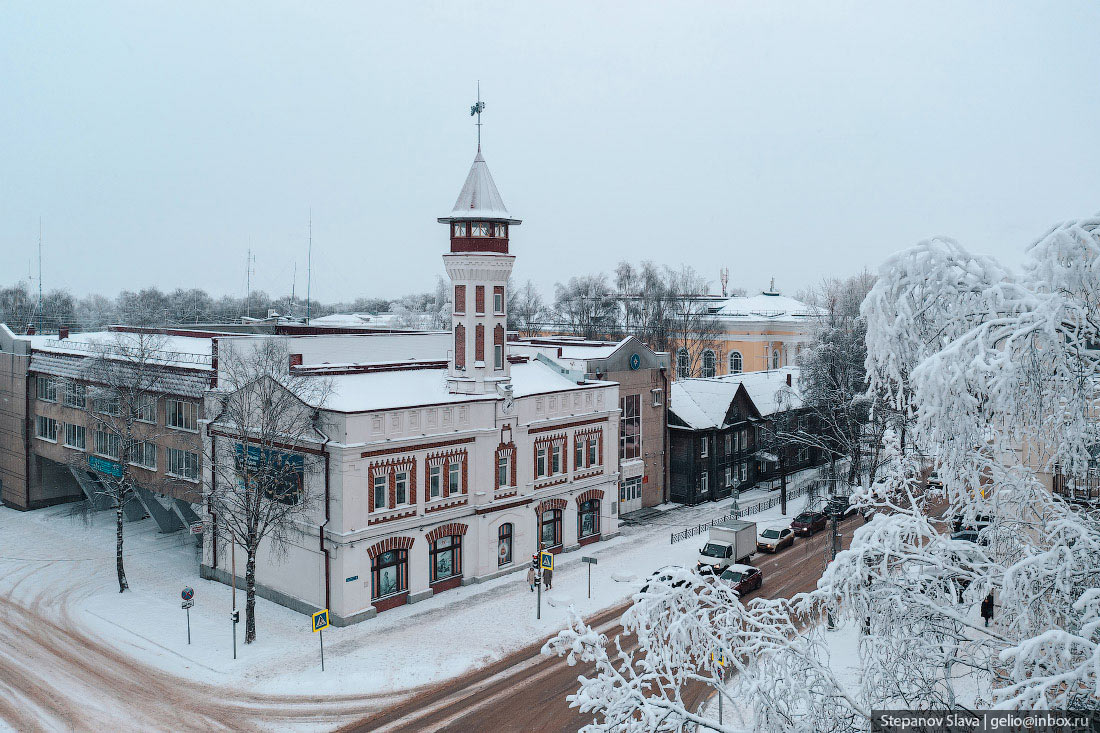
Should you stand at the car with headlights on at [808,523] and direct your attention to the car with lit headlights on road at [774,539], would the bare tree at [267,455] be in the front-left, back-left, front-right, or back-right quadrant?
front-right

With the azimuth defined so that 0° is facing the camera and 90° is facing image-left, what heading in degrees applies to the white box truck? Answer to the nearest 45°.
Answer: approximately 45°

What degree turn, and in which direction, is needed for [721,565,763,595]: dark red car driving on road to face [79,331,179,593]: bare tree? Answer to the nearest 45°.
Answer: approximately 45° to its right

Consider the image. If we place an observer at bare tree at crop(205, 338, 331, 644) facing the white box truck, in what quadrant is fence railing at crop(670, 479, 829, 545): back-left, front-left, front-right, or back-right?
front-left

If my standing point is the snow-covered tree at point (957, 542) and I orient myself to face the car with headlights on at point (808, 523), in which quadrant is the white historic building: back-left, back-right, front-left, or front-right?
front-left

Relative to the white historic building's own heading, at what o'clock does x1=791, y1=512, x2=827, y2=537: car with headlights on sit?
The car with headlights on is roughly at 10 o'clock from the white historic building.

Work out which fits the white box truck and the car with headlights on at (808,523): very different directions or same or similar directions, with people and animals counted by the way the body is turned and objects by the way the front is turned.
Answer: same or similar directions

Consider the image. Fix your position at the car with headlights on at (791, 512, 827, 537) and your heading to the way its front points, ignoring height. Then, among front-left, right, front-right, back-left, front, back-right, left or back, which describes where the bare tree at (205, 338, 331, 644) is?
front

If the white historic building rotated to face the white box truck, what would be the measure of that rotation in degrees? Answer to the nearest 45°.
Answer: approximately 45° to its left

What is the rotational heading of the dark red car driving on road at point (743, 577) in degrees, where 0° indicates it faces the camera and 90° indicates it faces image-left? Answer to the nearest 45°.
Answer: approximately 45°

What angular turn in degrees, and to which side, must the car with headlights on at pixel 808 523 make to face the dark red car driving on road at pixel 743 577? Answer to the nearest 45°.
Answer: approximately 45° to its left

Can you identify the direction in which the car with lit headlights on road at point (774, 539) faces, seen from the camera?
facing the viewer and to the left of the viewer

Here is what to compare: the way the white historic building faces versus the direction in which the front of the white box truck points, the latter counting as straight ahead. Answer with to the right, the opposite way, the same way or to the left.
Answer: to the left

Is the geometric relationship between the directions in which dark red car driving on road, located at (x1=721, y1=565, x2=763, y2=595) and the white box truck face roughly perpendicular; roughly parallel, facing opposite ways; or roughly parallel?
roughly parallel

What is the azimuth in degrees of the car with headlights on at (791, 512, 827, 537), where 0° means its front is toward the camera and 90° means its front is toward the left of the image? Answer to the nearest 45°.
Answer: approximately 45°
